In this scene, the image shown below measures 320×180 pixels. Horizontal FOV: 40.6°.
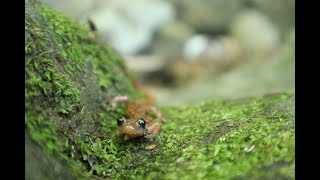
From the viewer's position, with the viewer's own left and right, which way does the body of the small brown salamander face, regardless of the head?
facing the viewer and to the left of the viewer

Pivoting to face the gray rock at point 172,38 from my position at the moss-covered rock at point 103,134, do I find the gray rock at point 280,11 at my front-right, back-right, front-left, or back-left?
front-right
